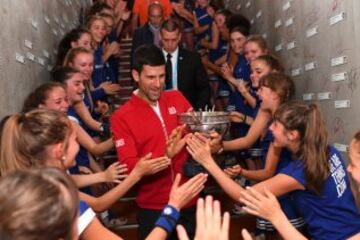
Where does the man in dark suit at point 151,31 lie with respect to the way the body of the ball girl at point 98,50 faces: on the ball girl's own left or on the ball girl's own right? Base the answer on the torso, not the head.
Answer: on the ball girl's own left

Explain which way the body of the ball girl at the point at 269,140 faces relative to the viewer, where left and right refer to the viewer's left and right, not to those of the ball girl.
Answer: facing to the left of the viewer

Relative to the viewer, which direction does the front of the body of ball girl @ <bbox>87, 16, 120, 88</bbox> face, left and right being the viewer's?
facing the viewer and to the right of the viewer

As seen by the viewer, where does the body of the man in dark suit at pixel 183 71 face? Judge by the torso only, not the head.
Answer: toward the camera

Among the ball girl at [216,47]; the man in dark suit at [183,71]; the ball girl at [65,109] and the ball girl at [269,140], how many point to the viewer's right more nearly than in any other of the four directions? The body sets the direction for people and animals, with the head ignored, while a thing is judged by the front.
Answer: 1

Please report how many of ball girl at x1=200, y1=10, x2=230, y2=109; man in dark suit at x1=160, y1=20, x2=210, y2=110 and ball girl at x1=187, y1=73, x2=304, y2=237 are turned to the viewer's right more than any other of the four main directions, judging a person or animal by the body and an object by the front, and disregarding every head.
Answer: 0

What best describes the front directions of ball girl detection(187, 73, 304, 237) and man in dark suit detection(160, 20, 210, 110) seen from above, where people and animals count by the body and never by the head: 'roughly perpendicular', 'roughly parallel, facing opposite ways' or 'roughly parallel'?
roughly perpendicular

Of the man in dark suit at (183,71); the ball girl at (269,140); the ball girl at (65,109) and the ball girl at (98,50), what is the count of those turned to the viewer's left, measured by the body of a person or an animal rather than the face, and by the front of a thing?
1

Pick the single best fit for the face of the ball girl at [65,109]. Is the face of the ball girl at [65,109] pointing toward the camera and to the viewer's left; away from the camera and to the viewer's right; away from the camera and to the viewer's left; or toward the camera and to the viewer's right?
toward the camera and to the viewer's right

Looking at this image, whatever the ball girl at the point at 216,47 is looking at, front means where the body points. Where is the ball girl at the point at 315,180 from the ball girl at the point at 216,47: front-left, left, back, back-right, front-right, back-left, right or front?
front-left

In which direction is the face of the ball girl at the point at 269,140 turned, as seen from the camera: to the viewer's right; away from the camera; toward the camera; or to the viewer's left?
to the viewer's left

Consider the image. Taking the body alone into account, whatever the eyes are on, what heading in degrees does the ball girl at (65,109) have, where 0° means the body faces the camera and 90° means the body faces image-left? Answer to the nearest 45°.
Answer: approximately 270°

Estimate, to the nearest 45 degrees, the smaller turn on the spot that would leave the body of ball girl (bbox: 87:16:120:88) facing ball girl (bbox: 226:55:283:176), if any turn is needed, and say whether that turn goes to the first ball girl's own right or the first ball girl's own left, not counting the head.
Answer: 0° — they already face them

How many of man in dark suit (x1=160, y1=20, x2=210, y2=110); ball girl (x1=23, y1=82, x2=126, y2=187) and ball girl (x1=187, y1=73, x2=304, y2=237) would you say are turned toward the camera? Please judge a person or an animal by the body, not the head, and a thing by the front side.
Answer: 1

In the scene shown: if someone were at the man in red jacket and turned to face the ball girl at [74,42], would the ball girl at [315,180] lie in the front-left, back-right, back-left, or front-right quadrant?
back-right

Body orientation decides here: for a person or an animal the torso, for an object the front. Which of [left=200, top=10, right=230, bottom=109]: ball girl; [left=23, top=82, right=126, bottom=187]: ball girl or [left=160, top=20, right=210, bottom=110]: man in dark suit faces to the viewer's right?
[left=23, top=82, right=126, bottom=187]: ball girl
